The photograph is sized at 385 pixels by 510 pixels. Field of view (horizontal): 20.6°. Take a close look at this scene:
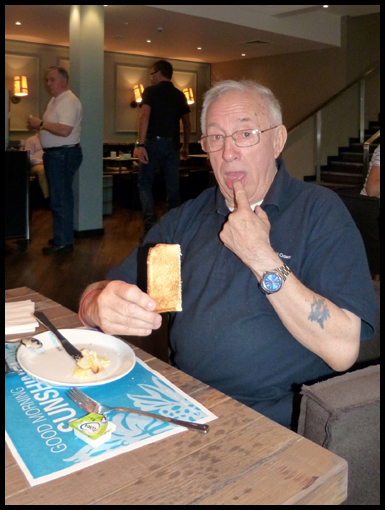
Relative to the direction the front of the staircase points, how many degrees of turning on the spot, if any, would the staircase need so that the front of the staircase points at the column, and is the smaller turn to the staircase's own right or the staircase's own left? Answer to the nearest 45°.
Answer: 0° — it already faces it

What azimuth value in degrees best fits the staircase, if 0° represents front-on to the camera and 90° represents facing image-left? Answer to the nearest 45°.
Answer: approximately 45°

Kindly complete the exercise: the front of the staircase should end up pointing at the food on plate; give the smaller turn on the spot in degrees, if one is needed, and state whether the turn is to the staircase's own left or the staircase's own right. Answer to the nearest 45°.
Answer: approximately 45° to the staircase's own left
